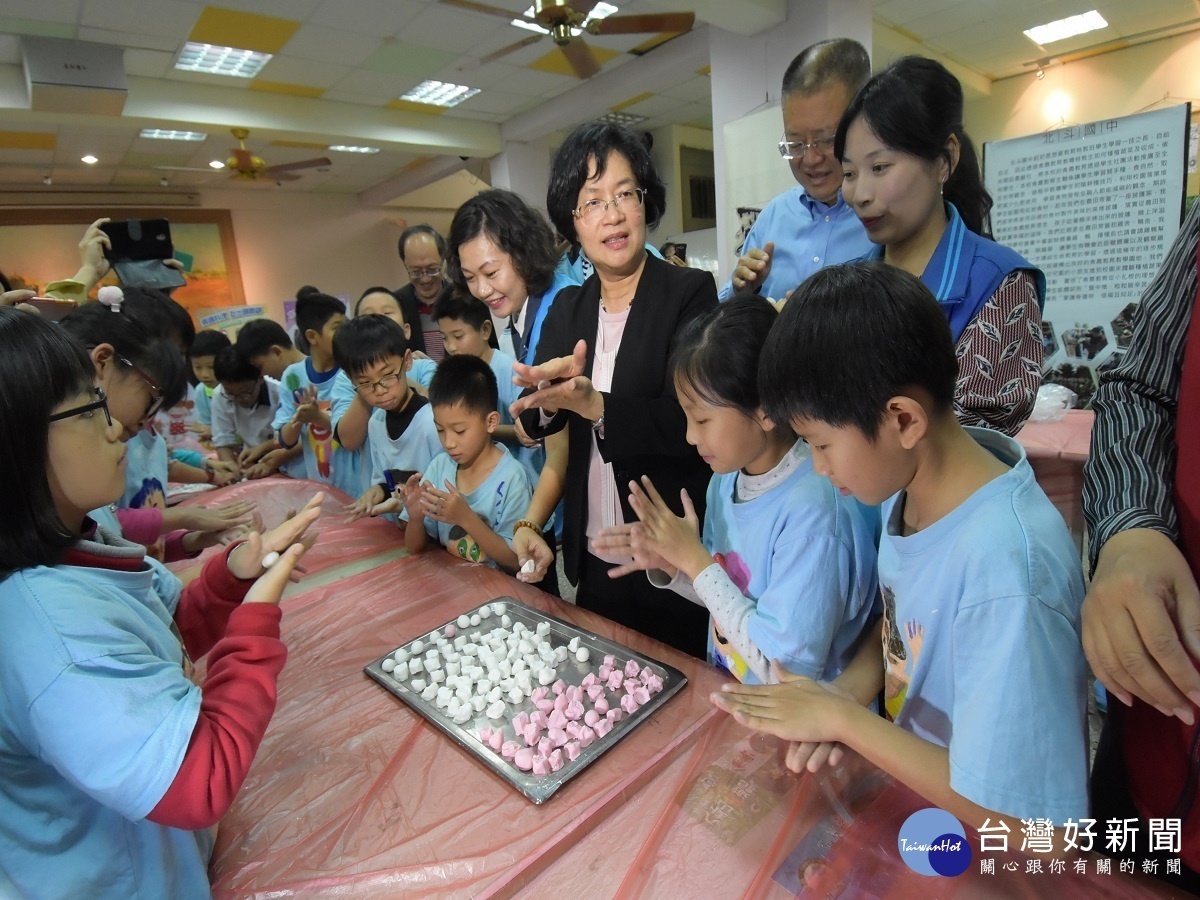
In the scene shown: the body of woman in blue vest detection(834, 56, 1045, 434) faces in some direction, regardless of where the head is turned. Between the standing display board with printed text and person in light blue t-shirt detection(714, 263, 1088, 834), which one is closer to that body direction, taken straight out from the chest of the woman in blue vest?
the child in light blue shirt

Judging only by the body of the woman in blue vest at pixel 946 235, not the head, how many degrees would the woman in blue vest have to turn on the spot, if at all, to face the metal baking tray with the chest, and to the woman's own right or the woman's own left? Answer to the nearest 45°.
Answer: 0° — they already face it

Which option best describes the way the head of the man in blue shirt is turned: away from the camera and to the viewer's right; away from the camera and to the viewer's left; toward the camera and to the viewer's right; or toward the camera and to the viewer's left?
toward the camera and to the viewer's left

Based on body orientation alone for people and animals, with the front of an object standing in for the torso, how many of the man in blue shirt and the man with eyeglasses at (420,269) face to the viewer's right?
0

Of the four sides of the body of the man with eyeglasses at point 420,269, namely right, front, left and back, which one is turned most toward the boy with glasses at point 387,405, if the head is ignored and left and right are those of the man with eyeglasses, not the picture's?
front

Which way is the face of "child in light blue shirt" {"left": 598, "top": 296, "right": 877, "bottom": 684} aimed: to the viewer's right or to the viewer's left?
to the viewer's left

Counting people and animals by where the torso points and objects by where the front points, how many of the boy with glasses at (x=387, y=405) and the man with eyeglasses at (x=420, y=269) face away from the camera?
0

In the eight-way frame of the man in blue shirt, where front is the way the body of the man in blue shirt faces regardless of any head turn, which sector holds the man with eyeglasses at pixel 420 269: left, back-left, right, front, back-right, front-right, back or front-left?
right
